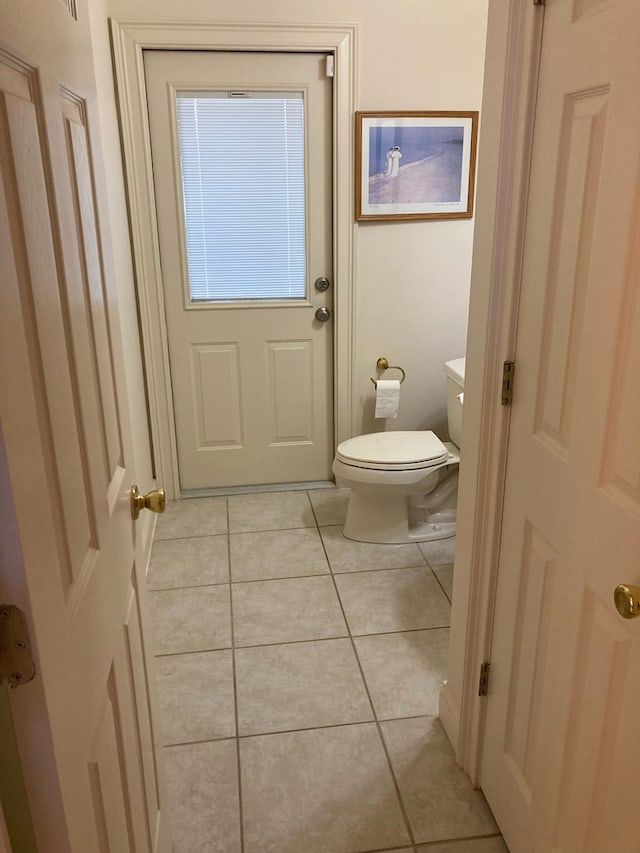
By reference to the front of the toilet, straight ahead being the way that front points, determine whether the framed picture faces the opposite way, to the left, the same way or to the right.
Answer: to the left

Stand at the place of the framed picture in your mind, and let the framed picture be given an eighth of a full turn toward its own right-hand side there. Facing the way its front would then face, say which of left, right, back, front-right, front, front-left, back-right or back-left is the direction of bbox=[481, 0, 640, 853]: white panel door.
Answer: front-left

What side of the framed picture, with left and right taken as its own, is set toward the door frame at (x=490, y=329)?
front

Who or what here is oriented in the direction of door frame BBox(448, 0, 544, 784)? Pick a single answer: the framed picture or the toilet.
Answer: the framed picture

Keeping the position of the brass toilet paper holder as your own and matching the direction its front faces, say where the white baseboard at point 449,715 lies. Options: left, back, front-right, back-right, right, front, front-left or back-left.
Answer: front

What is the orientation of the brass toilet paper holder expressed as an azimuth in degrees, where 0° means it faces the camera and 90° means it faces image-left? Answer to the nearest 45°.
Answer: approximately 0°

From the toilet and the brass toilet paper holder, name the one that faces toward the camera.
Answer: the brass toilet paper holder

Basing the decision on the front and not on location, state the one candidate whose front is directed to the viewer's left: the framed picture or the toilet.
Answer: the toilet

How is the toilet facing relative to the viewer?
to the viewer's left

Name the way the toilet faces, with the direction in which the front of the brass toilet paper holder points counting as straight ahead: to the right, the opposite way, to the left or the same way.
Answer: to the right

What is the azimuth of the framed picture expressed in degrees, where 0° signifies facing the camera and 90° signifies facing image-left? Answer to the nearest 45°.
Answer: approximately 0°

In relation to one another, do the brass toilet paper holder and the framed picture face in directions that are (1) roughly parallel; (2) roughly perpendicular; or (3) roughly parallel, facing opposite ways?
roughly parallel

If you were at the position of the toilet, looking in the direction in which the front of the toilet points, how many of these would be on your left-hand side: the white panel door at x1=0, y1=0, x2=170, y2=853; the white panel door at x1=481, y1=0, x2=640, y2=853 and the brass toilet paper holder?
2

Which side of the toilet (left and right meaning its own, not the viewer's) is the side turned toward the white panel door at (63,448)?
left

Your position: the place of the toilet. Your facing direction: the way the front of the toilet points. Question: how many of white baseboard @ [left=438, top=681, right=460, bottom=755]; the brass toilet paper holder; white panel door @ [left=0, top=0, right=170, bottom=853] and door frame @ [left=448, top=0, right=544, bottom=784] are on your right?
1

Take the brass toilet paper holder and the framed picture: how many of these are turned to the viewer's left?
0

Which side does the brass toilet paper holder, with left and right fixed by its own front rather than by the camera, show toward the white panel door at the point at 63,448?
front
